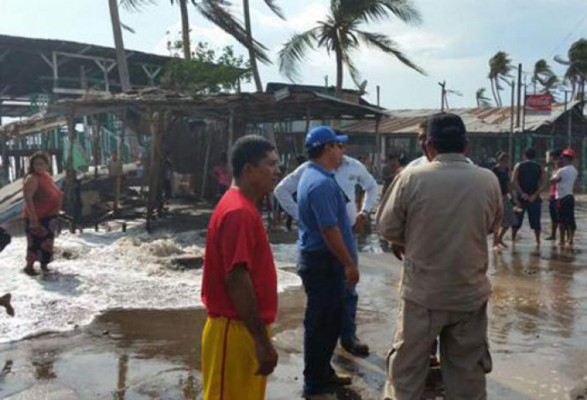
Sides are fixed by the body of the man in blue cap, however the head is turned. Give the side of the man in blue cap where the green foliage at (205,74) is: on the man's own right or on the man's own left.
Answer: on the man's own left

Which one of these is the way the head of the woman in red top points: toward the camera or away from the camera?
toward the camera

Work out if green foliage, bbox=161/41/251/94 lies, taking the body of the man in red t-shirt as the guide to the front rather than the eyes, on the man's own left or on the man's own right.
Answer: on the man's own left

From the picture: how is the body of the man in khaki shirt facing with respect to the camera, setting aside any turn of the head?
away from the camera

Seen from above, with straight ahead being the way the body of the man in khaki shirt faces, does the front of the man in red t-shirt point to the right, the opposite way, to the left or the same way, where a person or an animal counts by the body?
to the right

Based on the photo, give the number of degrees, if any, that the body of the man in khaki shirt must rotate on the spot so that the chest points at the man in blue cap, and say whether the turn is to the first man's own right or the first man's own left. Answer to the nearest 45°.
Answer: approximately 45° to the first man's own left

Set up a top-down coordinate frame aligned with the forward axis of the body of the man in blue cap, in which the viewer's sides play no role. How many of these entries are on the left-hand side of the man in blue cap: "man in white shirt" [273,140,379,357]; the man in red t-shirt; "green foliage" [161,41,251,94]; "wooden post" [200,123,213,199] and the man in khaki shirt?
3

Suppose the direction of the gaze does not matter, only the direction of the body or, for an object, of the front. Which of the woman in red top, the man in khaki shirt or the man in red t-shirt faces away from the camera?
the man in khaki shirt

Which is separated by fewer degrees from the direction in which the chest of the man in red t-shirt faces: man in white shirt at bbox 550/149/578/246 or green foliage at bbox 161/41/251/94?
the man in white shirt

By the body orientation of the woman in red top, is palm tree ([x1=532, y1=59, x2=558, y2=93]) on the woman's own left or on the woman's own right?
on the woman's own left

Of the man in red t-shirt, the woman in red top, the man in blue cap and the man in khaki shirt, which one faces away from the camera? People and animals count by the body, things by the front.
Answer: the man in khaki shirt

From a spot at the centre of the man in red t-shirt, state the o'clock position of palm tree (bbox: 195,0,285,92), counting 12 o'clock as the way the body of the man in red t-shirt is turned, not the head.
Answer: The palm tree is roughly at 9 o'clock from the man in red t-shirt.

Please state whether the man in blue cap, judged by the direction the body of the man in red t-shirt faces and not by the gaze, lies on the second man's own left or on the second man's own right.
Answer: on the second man's own left

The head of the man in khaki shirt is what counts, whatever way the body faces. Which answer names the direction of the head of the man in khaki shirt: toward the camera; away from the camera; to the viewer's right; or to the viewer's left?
away from the camera

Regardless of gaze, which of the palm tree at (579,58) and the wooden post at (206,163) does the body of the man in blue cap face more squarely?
the palm tree
